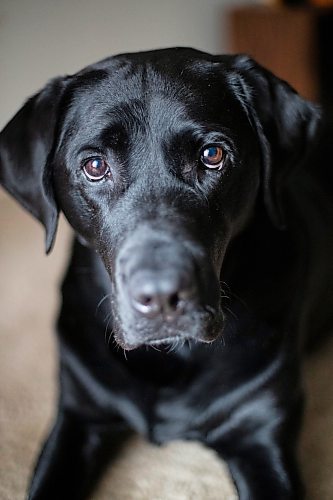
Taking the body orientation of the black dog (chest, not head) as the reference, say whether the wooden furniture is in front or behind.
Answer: behind

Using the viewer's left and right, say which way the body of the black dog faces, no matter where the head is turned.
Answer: facing the viewer
